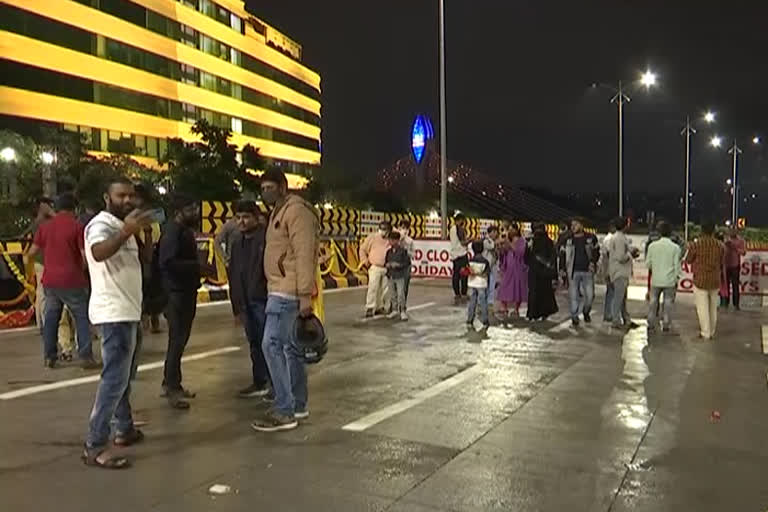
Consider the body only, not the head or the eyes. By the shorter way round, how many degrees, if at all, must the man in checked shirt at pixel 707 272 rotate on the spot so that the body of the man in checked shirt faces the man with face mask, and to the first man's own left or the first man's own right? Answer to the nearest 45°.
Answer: approximately 90° to the first man's own left

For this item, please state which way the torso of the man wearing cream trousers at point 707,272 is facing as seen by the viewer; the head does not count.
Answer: away from the camera

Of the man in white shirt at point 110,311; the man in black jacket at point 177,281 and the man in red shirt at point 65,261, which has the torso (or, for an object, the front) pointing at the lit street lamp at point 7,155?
the man in red shirt

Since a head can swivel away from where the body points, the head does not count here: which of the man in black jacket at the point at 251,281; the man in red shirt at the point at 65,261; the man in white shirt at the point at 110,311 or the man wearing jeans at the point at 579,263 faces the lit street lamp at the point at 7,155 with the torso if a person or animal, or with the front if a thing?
the man in red shirt

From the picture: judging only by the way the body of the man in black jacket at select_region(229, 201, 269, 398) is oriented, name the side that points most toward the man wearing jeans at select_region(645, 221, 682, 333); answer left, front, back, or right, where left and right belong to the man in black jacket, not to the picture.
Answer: back

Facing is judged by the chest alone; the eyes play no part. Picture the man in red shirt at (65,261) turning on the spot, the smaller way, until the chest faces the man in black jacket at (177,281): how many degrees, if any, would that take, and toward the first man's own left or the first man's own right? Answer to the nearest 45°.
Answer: approximately 135° to the first man's own right

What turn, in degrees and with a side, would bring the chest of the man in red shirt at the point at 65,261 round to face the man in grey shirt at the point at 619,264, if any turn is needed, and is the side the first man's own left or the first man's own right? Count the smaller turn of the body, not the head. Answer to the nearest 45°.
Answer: approximately 90° to the first man's own right

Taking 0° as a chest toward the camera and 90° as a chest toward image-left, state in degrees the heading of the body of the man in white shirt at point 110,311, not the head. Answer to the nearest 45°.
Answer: approximately 315°

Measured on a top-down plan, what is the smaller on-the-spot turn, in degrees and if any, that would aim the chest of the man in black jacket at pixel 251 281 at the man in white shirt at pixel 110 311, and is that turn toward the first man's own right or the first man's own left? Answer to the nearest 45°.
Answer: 0° — they already face them

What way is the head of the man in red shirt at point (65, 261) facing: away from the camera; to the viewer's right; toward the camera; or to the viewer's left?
away from the camera

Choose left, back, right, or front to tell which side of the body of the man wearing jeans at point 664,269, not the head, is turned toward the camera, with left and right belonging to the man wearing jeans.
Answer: back
